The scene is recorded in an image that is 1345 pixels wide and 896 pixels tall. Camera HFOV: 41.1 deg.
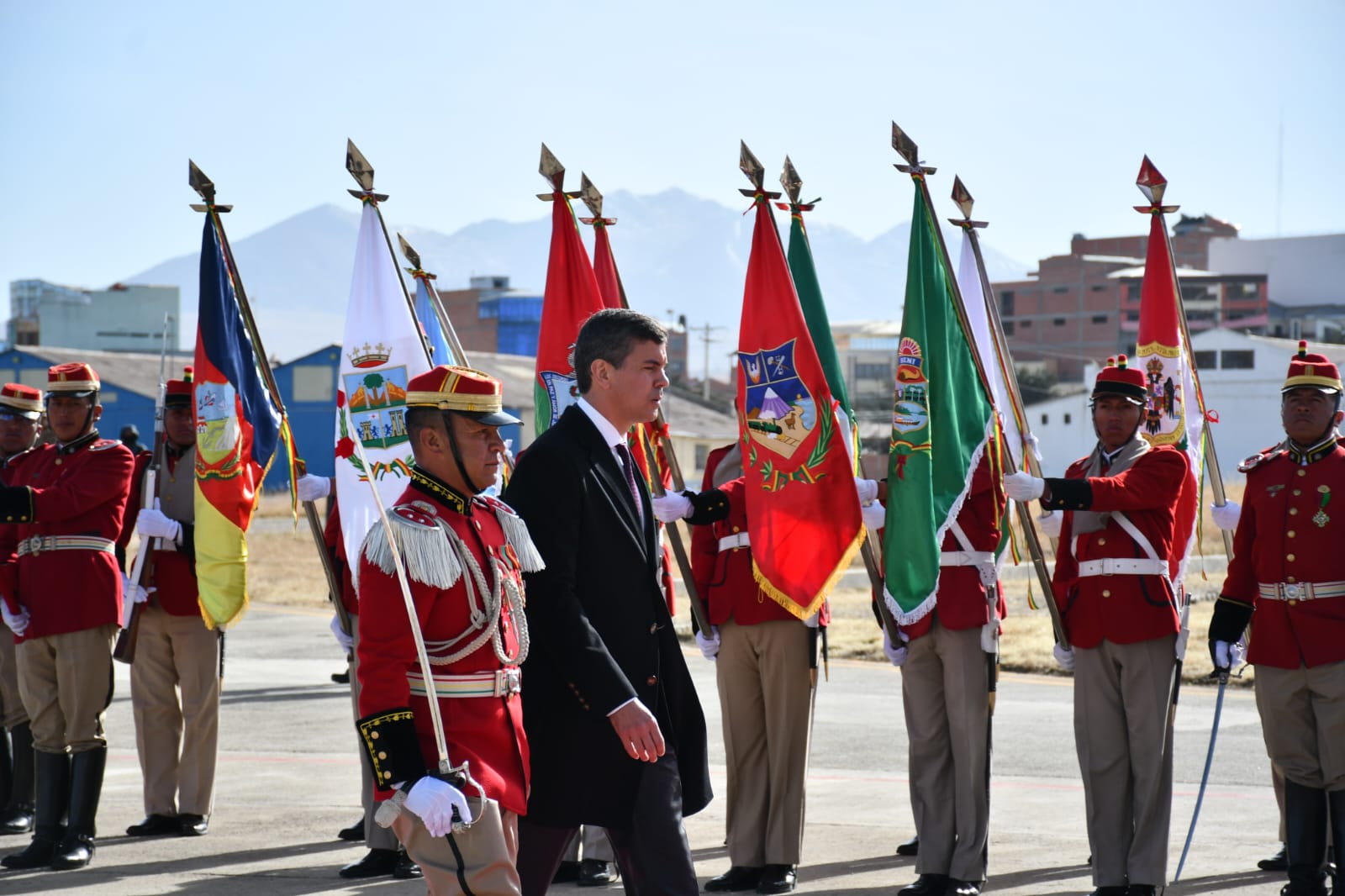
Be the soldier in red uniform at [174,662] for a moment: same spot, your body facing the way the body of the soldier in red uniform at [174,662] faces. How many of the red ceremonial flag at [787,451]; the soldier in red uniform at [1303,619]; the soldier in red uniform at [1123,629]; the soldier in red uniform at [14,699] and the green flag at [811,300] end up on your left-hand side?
4

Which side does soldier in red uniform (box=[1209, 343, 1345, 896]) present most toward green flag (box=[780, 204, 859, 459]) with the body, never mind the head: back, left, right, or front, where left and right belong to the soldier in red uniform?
right

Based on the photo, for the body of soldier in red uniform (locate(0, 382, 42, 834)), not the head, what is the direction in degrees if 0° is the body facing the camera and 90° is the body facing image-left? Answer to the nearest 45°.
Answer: approximately 45°

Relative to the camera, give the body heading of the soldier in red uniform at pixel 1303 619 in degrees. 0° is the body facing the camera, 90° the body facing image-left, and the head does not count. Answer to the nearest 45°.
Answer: approximately 0°

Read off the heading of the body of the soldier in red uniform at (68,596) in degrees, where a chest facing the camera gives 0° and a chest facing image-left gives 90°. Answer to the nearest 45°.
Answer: approximately 45°

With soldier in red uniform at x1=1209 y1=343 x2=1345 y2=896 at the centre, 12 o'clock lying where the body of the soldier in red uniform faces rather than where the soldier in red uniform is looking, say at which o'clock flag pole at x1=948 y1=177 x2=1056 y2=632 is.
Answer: The flag pole is roughly at 3 o'clock from the soldier in red uniform.

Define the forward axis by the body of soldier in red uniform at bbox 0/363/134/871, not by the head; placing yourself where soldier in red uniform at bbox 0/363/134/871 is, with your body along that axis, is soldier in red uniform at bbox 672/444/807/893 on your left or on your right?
on your left

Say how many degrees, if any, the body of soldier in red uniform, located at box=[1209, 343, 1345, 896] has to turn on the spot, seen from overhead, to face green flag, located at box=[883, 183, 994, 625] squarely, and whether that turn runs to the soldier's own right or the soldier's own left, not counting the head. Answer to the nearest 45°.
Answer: approximately 90° to the soldier's own right
